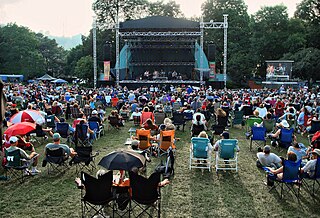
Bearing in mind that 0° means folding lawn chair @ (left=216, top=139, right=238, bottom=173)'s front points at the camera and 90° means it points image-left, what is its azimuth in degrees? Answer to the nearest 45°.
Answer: approximately 180°

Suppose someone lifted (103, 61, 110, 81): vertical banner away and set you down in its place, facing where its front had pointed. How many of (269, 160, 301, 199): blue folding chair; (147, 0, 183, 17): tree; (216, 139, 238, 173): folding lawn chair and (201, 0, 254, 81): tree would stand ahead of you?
2

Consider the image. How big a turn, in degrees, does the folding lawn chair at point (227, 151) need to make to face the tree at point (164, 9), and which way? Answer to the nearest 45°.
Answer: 0° — it already faces it

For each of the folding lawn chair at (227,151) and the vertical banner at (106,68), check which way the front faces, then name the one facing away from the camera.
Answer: the folding lawn chair

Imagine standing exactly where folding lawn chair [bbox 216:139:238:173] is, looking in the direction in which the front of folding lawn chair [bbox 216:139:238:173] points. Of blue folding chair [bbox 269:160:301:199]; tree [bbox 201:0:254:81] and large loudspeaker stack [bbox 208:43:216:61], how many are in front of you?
2

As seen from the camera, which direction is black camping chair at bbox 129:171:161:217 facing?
away from the camera

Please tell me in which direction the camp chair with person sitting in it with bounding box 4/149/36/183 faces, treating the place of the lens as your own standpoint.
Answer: facing away from the viewer and to the right of the viewer

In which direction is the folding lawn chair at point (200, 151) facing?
away from the camera

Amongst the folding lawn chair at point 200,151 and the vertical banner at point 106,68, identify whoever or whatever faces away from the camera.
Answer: the folding lawn chair

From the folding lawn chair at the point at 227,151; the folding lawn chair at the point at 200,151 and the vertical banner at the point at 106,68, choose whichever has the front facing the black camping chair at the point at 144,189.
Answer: the vertical banner

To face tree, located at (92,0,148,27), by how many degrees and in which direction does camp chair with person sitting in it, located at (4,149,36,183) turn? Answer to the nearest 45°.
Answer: approximately 45° to its left

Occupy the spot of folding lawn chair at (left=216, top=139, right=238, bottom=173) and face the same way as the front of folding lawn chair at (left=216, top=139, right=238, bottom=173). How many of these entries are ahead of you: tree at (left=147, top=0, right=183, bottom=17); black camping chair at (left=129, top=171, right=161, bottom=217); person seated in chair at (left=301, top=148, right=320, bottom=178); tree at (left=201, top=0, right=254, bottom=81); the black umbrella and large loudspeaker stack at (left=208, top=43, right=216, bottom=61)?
3
